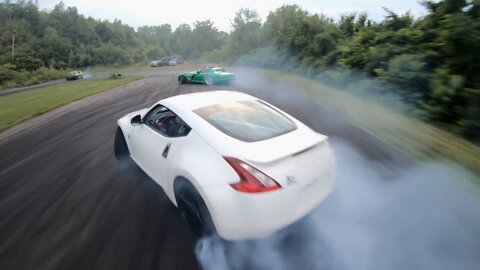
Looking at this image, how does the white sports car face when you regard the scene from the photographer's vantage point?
facing away from the viewer and to the left of the viewer

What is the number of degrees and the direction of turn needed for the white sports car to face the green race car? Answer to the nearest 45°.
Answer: approximately 45° to its right
